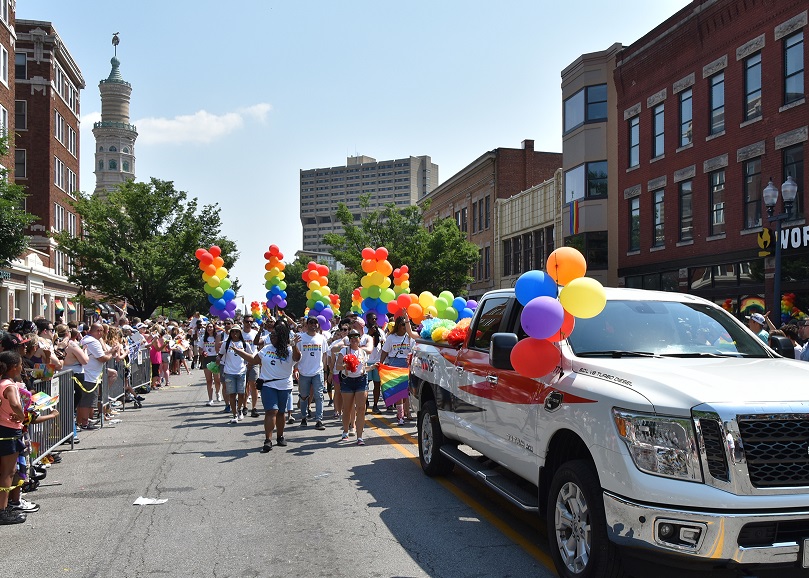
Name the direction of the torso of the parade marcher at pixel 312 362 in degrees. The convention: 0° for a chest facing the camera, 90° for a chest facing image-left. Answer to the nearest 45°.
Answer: approximately 0°

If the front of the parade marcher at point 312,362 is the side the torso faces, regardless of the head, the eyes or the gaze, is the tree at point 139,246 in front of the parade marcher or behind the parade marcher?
behind

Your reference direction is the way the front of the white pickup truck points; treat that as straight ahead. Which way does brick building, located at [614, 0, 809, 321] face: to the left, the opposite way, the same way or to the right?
to the right

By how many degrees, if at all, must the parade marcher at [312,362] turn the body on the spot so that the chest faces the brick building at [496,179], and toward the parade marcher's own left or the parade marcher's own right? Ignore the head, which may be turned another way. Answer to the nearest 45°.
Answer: approximately 180°

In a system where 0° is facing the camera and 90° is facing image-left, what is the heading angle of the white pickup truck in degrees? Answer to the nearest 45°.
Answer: approximately 315°

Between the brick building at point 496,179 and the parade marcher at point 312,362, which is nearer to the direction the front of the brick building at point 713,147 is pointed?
the parade marcher

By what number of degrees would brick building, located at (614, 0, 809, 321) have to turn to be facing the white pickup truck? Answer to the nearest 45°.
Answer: approximately 45° to its left

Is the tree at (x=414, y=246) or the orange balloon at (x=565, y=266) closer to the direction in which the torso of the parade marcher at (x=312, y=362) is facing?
the orange balloon

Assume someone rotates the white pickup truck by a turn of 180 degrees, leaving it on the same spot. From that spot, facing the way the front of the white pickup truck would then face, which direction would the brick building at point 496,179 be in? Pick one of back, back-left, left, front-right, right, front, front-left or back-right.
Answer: front-right
